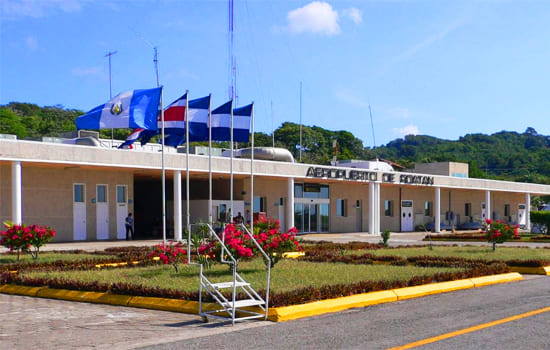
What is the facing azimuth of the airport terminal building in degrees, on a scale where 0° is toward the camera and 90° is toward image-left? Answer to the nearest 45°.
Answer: approximately 315°

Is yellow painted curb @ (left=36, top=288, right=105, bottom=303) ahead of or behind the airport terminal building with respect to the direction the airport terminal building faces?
ahead

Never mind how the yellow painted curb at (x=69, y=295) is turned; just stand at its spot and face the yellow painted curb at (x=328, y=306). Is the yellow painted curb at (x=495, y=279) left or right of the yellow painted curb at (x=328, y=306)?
left

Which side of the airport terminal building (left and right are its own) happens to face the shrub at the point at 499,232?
front

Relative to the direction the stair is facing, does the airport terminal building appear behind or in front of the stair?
behind

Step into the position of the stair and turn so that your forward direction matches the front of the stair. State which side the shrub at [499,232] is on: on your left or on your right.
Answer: on your left

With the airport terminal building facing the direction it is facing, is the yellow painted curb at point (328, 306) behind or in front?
in front
